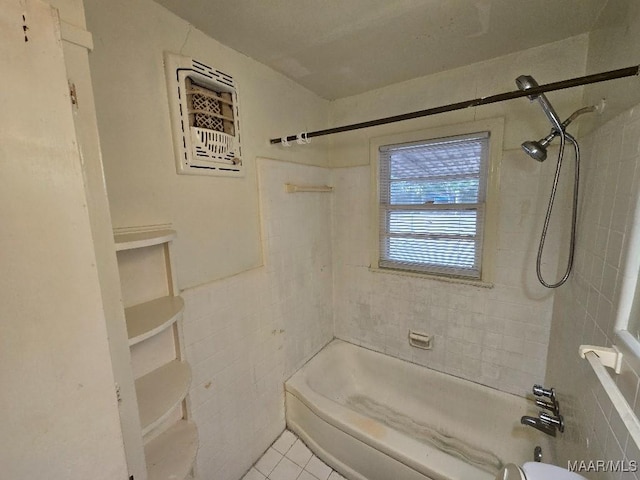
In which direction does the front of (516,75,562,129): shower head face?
to the viewer's left

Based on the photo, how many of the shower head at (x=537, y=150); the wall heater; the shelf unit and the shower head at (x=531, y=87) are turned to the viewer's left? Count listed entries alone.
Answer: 2

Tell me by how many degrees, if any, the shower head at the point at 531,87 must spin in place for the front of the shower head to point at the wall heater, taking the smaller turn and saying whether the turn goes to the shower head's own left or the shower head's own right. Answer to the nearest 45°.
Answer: approximately 45° to the shower head's own left

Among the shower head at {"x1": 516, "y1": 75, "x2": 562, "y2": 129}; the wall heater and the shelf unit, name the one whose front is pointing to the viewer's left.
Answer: the shower head

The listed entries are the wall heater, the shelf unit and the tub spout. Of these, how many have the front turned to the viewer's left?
1

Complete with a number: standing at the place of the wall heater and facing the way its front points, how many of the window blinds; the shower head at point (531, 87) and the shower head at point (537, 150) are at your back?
0

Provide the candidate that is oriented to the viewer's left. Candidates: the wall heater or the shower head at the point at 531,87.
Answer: the shower head

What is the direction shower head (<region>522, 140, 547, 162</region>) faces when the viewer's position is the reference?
facing to the left of the viewer

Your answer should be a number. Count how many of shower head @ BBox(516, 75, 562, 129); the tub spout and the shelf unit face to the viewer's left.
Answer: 2

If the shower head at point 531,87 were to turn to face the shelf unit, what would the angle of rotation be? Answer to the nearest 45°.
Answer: approximately 45° to its left

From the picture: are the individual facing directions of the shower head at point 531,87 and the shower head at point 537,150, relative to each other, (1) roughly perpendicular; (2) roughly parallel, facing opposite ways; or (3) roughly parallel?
roughly parallel

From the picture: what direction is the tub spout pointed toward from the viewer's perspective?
to the viewer's left

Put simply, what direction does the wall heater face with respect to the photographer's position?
facing the viewer and to the right of the viewer

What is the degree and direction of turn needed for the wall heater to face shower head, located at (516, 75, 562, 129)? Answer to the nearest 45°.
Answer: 0° — it already faces it

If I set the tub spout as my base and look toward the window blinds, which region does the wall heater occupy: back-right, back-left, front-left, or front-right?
front-left

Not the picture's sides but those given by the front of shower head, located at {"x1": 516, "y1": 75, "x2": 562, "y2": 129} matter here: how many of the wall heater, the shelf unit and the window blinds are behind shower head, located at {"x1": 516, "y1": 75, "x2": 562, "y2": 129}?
0

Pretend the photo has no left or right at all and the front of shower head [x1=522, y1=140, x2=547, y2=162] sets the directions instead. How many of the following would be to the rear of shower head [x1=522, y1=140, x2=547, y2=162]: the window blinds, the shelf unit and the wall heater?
0

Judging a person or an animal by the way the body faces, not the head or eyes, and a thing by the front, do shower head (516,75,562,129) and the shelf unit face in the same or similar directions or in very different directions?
very different directions
